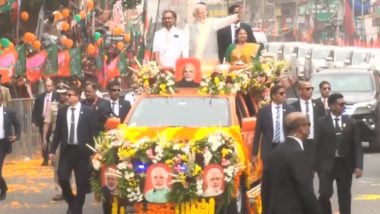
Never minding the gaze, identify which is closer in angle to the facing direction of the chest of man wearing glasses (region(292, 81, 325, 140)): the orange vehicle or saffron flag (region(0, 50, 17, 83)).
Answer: the orange vehicle

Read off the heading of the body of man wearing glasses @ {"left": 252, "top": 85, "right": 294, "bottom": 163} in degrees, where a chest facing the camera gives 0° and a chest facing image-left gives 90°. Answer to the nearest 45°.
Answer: approximately 315°

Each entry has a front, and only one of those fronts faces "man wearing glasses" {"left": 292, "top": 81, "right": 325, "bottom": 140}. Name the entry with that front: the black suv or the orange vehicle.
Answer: the black suv

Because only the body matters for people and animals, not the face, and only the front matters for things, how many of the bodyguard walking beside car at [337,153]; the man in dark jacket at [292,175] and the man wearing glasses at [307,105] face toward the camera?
2

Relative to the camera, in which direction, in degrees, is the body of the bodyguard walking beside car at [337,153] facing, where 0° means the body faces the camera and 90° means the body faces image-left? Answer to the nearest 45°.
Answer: approximately 0°
